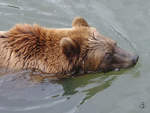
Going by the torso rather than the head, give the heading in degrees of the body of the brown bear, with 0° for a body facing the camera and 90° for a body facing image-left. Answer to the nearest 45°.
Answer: approximately 270°
